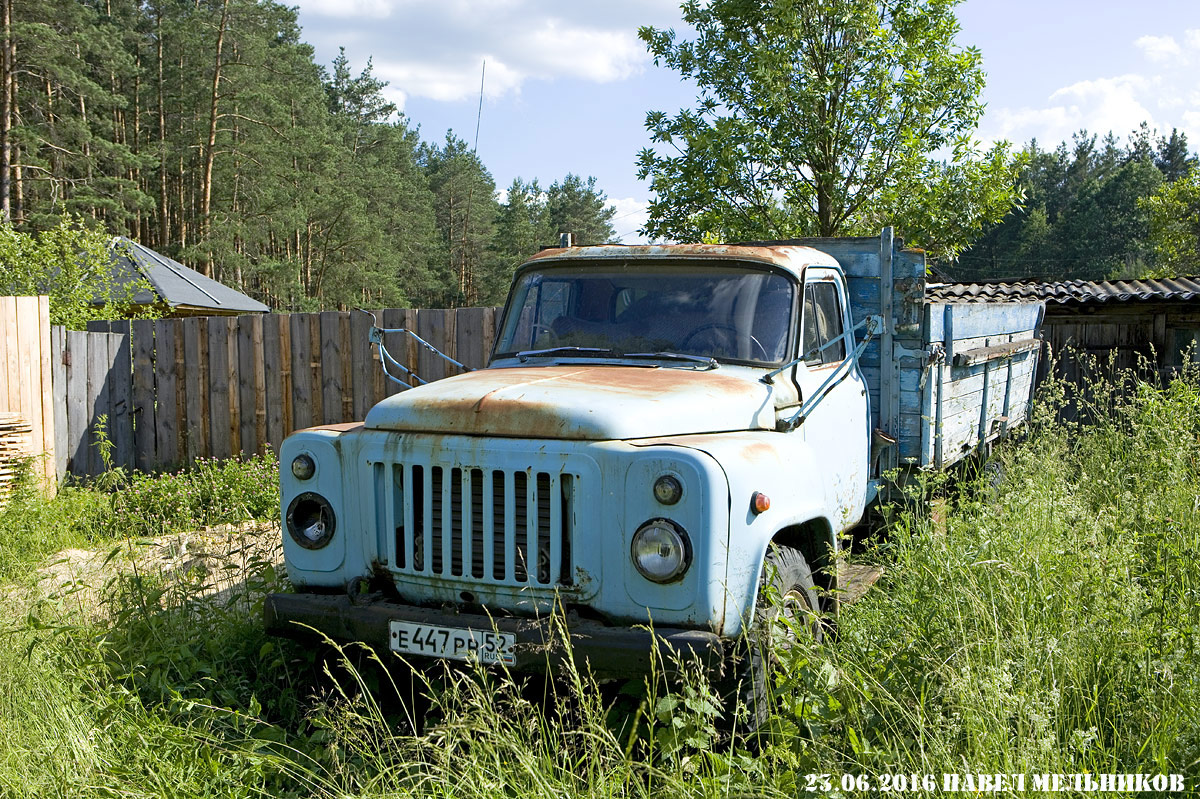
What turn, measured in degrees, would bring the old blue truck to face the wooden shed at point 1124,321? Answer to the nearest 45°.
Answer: approximately 180°

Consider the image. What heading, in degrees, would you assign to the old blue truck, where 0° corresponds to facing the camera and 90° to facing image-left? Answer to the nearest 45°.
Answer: approximately 45°

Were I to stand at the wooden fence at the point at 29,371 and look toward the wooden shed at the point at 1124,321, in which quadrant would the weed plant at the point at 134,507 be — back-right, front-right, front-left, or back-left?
front-right

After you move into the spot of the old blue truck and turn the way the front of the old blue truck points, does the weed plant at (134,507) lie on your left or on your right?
on your right

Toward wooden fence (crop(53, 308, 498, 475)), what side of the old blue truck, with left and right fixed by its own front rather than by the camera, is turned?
right

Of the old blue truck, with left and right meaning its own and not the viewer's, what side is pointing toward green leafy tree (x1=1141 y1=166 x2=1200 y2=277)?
back

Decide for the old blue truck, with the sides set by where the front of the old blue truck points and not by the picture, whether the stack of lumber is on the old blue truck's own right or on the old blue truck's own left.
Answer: on the old blue truck's own right

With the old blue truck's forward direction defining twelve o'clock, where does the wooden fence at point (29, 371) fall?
The wooden fence is roughly at 3 o'clock from the old blue truck.

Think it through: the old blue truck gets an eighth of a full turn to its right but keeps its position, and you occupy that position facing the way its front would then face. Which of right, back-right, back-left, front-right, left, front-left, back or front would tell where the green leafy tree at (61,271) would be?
front-right
